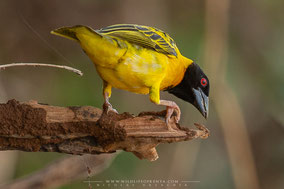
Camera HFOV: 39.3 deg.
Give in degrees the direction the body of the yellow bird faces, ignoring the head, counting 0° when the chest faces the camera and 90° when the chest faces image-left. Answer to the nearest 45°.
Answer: approximately 270°
